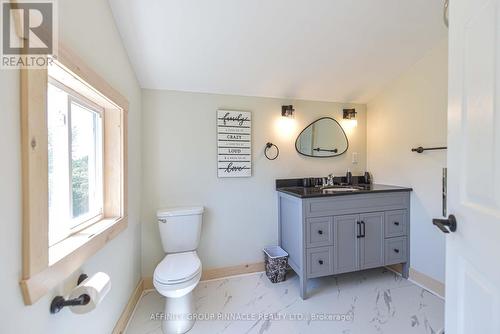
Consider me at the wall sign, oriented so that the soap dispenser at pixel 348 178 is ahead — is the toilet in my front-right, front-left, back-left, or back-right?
back-right

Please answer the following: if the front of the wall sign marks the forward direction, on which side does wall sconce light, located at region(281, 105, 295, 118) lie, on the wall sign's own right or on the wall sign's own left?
on the wall sign's own left

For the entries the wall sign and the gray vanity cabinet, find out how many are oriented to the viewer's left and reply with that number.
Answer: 0

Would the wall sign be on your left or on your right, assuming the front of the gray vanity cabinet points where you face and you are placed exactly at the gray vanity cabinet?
on your right

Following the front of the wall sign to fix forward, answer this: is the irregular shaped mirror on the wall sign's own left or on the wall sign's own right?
on the wall sign's own left

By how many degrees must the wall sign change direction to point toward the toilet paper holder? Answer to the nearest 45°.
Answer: approximately 45° to its right

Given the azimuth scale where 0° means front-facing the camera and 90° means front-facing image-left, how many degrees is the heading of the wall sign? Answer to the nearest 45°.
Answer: approximately 0°

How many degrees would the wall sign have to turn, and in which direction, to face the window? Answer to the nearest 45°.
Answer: approximately 45° to its right
